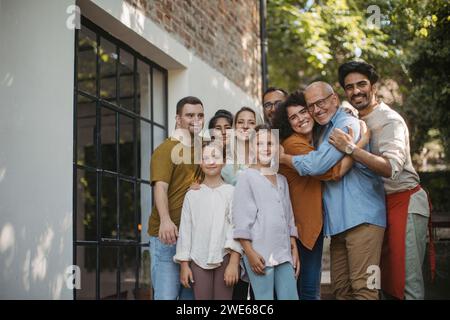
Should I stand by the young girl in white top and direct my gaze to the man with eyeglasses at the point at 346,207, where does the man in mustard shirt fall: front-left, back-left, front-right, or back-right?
back-left

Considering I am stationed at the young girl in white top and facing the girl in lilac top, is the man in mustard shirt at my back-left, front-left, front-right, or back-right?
back-left

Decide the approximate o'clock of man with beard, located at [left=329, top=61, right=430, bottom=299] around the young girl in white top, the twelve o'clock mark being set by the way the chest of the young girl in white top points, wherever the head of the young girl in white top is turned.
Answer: The man with beard is roughly at 9 o'clock from the young girl in white top.
